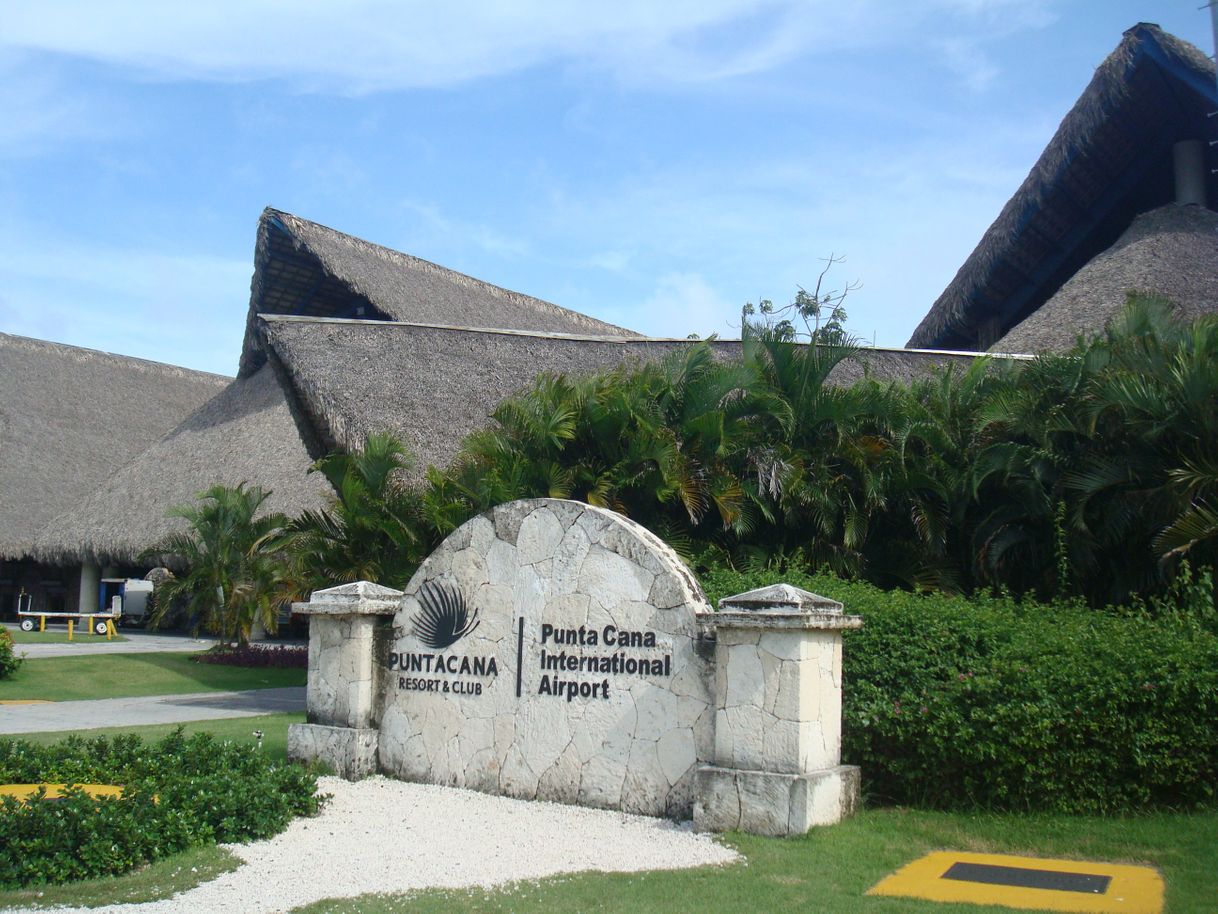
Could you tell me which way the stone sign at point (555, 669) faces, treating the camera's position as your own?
facing the viewer and to the left of the viewer

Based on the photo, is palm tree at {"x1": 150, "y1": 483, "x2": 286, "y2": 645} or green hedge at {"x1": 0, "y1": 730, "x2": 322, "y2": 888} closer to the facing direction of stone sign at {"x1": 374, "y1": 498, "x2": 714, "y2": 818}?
the green hedge

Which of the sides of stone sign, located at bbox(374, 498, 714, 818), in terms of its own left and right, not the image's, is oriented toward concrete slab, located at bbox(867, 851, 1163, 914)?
left

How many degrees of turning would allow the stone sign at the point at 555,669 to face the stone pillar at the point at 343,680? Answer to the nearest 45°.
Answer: approximately 90° to its right

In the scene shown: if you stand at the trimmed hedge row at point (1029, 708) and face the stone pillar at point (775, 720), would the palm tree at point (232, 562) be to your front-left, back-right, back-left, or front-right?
front-right

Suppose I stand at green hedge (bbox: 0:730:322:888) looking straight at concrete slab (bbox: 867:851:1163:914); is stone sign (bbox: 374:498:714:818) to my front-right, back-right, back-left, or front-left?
front-left

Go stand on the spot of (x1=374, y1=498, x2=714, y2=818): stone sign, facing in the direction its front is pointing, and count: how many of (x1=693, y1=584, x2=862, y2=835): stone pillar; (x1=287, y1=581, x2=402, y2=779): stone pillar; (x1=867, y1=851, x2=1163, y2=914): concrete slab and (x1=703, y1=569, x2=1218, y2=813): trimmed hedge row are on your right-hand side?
1

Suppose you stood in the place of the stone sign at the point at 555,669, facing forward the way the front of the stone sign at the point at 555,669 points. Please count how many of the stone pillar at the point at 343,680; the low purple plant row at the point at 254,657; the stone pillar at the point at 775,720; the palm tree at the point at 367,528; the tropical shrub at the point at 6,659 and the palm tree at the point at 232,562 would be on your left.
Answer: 1

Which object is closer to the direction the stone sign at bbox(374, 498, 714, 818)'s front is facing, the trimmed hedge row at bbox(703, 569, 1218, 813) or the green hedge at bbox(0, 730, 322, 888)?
the green hedge

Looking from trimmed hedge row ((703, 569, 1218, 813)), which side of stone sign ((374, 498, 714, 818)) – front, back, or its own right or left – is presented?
left

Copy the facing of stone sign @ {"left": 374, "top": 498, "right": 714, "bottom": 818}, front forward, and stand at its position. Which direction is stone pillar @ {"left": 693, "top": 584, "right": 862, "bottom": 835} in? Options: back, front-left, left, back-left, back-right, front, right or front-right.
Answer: left

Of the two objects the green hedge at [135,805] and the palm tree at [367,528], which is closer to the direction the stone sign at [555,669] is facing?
the green hedge

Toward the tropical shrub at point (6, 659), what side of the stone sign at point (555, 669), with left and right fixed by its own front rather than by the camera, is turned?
right

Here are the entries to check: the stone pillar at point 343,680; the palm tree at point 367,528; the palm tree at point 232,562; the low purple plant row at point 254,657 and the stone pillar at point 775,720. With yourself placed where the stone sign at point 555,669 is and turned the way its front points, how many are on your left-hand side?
1

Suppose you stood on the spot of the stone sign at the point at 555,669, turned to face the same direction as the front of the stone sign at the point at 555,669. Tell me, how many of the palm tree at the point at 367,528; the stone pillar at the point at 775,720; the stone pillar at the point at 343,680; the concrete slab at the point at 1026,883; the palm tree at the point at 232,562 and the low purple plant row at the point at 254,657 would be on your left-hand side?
2
